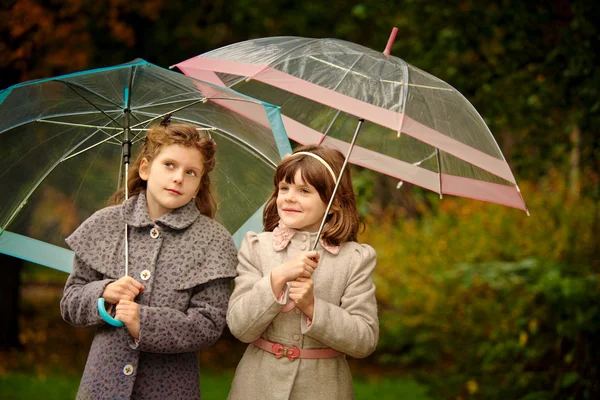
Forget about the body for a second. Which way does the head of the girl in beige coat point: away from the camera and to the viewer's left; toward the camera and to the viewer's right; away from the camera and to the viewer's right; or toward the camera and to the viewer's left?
toward the camera and to the viewer's left

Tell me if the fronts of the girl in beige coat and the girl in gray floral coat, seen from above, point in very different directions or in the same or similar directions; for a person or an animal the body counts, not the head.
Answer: same or similar directions

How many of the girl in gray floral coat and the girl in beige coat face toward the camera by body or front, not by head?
2

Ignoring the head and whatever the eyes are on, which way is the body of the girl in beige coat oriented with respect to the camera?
toward the camera

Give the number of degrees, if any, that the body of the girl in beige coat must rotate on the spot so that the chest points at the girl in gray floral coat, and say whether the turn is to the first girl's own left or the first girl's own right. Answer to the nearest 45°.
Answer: approximately 90° to the first girl's own right

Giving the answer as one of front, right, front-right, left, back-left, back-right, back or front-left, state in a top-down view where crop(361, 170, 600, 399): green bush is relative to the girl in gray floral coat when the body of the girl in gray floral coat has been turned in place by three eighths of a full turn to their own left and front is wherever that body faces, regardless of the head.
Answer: front

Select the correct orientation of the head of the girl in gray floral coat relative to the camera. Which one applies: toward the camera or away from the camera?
toward the camera

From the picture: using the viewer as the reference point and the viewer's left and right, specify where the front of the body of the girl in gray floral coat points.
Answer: facing the viewer
